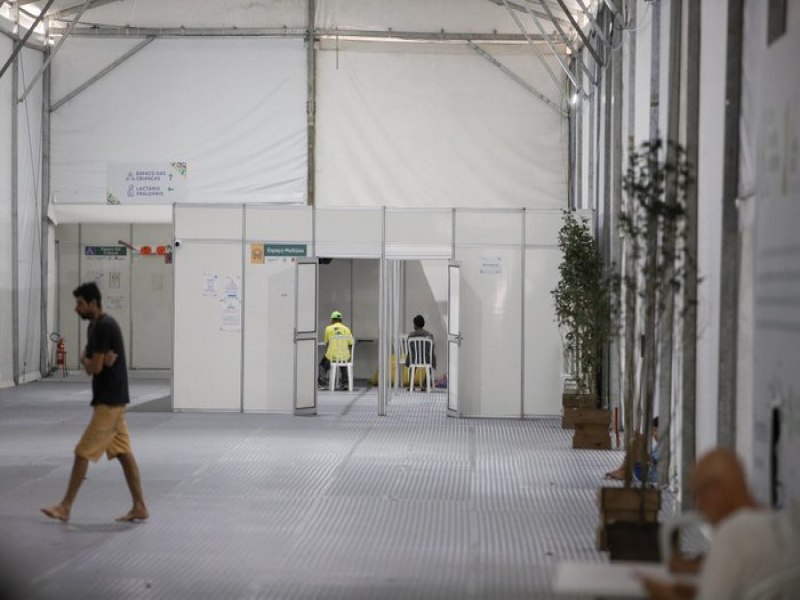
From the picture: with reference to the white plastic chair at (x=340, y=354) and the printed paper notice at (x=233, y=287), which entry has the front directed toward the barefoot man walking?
the printed paper notice

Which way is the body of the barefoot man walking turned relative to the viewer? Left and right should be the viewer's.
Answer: facing to the left of the viewer

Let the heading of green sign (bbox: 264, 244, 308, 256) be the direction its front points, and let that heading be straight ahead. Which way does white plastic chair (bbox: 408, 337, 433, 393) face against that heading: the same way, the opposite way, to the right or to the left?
the opposite way

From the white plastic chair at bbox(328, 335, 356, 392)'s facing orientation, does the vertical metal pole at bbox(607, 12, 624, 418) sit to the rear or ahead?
to the rear

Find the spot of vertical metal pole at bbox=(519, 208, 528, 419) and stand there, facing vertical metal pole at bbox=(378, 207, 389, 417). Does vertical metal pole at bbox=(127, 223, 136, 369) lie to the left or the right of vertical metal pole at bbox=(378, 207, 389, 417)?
right

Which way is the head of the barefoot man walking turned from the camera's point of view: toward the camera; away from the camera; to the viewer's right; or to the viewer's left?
to the viewer's left

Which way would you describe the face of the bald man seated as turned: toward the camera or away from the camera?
away from the camera

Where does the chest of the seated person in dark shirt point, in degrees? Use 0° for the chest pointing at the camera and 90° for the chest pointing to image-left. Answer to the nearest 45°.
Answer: approximately 180°

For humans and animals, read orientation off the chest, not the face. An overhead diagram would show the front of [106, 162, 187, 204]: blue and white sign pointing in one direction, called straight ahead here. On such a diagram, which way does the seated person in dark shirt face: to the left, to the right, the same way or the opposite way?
the opposite way

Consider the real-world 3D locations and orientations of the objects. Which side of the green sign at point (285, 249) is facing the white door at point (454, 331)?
left
